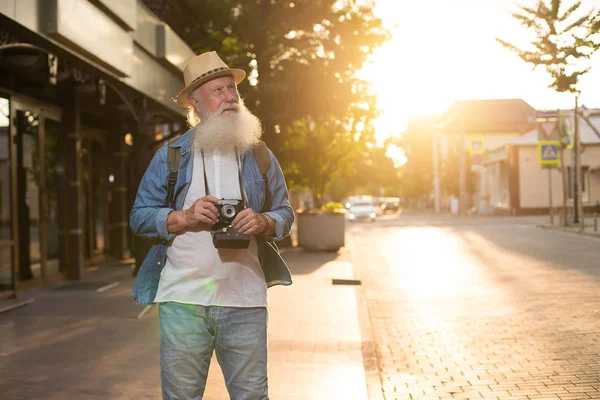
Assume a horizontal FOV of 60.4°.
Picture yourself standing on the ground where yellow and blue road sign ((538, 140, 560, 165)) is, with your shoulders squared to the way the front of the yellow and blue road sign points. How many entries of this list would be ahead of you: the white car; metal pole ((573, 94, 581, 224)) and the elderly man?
1

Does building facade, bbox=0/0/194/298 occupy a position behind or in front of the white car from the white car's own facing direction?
in front

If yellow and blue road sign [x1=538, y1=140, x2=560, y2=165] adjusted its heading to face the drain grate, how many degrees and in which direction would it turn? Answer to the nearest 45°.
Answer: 0° — it already faces it

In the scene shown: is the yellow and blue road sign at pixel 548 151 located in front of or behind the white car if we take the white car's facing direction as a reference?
in front

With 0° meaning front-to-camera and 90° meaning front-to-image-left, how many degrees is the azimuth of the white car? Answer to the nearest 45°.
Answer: approximately 0°

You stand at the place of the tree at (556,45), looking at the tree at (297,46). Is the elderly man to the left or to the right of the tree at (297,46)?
left

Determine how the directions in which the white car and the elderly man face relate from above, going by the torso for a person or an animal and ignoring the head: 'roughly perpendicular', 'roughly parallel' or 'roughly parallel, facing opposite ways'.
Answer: roughly parallel

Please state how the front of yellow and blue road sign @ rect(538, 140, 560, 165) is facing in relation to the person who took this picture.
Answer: facing the viewer

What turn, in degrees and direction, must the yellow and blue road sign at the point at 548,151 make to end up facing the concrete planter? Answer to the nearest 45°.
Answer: approximately 45° to its right

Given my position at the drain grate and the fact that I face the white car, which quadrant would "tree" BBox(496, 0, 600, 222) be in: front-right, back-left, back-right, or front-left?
front-right

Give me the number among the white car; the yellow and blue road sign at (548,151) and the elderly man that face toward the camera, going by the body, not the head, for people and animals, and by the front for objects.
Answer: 3

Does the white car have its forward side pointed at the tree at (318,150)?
yes

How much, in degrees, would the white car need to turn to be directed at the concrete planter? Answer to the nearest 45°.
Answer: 0° — it already faces it

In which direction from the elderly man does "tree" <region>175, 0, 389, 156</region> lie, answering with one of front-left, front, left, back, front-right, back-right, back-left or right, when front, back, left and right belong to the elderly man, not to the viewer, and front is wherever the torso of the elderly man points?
back

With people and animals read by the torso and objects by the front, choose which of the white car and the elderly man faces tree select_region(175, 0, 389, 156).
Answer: the white car

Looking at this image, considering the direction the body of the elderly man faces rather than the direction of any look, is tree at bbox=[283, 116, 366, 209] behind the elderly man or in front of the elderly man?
behind

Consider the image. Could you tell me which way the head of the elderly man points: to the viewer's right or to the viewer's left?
to the viewer's right
